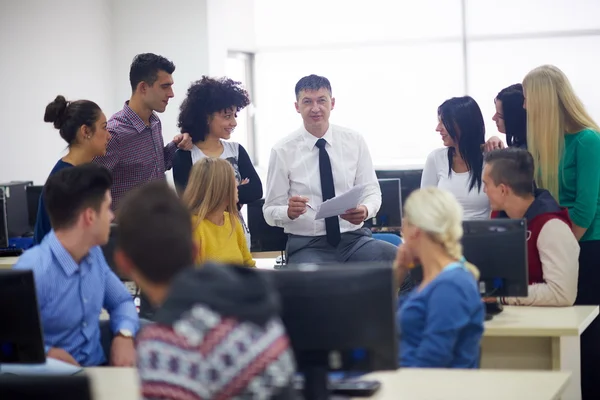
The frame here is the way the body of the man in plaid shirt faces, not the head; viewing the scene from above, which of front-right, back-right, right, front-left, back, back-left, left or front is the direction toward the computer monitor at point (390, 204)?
front-left

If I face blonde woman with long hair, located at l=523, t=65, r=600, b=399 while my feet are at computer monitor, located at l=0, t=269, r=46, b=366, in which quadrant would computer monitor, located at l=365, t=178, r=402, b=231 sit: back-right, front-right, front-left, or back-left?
front-left

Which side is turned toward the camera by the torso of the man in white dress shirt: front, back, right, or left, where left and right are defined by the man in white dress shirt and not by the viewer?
front

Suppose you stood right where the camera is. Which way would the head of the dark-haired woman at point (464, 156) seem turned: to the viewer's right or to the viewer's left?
to the viewer's left

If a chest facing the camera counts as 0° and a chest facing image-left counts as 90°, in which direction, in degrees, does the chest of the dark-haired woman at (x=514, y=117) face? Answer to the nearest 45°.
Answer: approximately 90°

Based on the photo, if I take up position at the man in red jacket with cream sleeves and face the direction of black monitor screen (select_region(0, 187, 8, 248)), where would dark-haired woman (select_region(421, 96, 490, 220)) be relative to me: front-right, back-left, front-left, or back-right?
front-right

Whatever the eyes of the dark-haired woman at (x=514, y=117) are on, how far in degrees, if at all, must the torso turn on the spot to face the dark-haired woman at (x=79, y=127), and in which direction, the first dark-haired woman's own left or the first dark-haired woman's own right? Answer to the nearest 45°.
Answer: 0° — they already face them

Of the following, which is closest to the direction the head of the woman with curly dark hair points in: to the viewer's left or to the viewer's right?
to the viewer's right

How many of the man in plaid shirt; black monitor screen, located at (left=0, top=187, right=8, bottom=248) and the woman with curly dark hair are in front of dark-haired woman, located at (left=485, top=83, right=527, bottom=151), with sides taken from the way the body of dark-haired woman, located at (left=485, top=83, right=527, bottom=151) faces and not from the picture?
3

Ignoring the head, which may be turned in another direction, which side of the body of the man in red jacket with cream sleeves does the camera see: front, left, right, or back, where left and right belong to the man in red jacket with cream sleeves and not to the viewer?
left

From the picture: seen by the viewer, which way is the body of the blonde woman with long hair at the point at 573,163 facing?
to the viewer's left

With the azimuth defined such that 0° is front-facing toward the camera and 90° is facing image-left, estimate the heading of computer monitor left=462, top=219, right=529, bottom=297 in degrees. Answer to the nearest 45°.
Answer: approximately 180°

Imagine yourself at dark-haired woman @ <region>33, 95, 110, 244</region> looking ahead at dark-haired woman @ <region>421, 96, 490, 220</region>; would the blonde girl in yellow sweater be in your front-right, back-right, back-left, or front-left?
front-right

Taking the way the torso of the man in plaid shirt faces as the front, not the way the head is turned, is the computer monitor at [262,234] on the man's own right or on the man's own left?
on the man's own left
